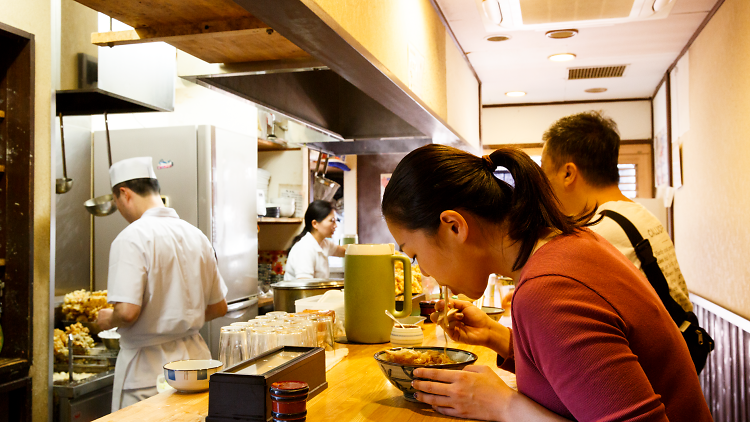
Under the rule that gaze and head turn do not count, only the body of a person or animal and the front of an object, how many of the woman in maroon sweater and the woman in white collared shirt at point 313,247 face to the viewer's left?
1

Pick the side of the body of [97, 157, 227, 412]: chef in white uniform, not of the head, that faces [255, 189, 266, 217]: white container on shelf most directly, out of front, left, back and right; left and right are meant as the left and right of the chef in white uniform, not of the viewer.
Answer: right

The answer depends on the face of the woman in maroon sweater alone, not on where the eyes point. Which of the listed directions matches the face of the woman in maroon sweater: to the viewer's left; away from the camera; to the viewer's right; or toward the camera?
to the viewer's left

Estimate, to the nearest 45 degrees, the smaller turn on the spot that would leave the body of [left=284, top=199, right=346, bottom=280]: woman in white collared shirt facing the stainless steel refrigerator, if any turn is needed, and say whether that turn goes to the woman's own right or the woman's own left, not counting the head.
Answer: approximately 135° to the woman's own right

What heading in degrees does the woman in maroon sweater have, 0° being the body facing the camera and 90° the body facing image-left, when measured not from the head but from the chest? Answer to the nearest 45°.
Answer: approximately 90°

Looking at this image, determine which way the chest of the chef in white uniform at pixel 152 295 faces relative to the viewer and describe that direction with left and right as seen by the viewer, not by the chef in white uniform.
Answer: facing away from the viewer and to the left of the viewer

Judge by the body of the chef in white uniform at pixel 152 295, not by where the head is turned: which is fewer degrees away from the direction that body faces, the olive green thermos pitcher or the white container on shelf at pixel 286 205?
the white container on shelf

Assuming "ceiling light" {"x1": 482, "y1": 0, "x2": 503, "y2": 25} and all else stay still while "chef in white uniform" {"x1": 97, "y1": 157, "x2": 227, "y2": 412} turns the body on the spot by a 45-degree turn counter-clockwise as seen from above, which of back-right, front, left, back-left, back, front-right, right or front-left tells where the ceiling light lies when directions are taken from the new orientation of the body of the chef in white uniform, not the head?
back

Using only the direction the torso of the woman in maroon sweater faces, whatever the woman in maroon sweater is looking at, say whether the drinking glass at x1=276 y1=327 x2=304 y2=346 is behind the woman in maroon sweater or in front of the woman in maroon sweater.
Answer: in front
